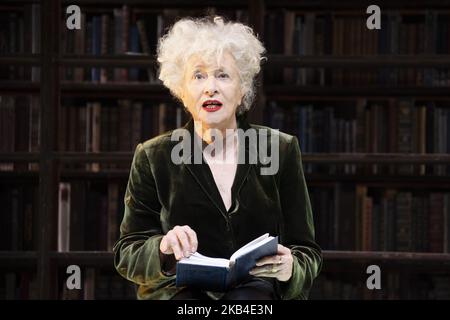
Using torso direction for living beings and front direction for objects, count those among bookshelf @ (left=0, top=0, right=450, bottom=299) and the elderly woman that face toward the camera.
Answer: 2

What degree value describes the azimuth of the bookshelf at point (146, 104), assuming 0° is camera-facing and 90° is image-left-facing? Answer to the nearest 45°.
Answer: approximately 0°

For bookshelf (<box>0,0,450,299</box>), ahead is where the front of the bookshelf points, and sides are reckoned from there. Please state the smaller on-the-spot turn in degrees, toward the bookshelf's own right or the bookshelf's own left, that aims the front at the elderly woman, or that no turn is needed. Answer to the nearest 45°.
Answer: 0° — it already faces them

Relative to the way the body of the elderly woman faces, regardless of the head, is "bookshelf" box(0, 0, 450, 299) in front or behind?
behind
